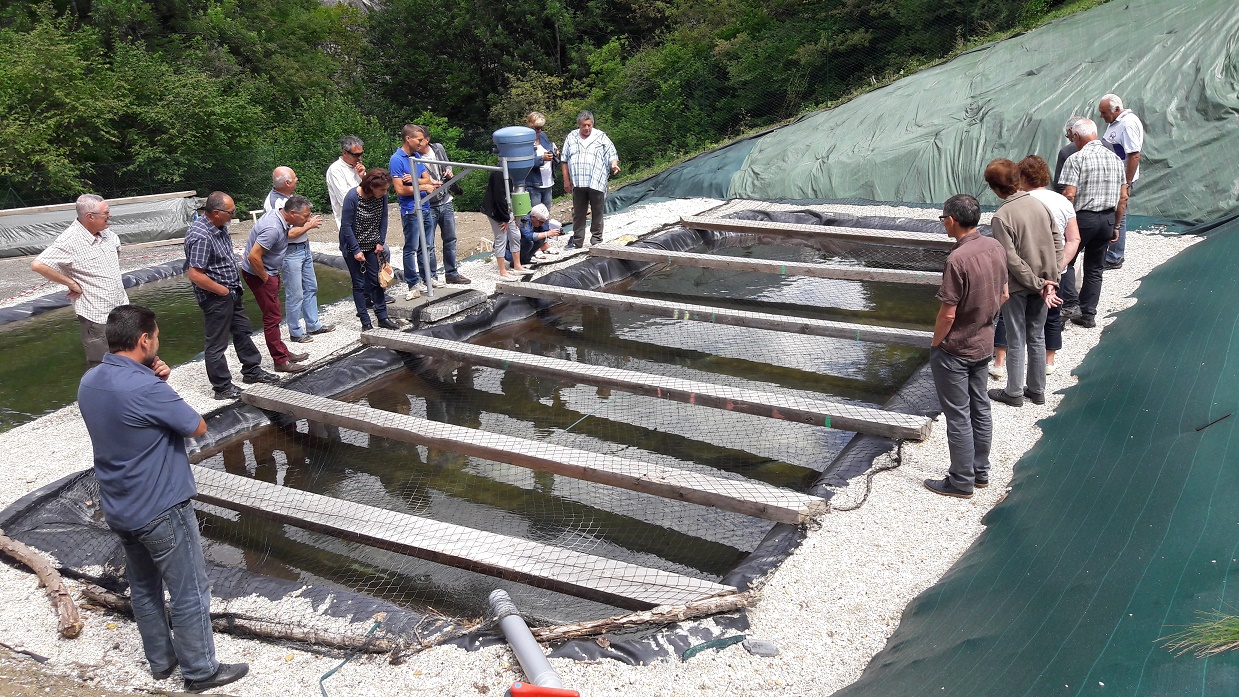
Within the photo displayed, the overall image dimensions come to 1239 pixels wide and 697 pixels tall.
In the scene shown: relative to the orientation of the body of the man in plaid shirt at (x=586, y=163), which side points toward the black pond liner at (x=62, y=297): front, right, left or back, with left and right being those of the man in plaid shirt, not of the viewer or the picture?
right

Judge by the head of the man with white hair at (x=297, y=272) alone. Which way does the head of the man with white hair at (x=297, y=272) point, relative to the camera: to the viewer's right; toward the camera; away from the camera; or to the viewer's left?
to the viewer's right

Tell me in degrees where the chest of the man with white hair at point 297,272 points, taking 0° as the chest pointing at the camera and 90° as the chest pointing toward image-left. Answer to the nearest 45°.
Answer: approximately 270°

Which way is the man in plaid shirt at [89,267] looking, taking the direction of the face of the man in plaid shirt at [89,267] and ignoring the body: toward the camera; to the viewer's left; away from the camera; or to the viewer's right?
to the viewer's right

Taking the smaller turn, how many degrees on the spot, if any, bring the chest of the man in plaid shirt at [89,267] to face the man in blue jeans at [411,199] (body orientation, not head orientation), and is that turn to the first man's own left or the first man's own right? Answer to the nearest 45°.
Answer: approximately 90° to the first man's own left

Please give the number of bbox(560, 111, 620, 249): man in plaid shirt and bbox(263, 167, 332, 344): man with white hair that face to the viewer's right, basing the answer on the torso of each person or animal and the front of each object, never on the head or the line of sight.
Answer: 1

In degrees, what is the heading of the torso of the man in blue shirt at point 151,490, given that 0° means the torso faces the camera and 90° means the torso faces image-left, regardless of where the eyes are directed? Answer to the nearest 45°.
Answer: approximately 225°

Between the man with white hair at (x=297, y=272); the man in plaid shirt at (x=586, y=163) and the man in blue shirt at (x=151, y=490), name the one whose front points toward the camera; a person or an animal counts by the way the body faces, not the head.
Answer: the man in plaid shirt

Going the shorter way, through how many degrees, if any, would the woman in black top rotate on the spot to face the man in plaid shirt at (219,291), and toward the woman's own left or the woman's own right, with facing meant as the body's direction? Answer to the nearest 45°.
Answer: approximately 90° to the woman's own right

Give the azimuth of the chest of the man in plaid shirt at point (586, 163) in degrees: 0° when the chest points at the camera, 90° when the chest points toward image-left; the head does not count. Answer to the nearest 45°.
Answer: approximately 0°

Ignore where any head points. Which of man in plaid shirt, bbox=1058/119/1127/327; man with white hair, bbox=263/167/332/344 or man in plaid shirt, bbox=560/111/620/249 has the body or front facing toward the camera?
man in plaid shirt, bbox=560/111/620/249

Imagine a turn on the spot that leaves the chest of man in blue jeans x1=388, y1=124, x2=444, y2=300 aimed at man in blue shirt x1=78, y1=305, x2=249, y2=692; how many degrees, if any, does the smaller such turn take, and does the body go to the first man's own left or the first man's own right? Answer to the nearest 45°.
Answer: approximately 45° to the first man's own right

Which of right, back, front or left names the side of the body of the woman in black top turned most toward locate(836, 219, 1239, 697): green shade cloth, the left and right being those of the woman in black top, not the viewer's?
front
